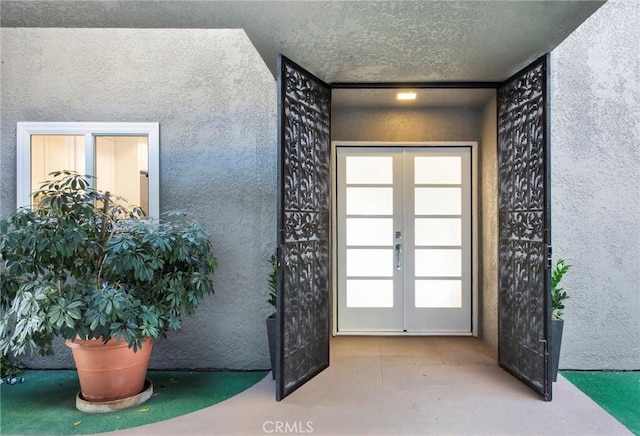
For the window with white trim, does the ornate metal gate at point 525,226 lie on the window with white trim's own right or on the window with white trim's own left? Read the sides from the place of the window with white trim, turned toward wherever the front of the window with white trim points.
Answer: on the window with white trim's own left

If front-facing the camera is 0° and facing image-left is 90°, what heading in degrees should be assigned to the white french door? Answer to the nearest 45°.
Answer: approximately 0°

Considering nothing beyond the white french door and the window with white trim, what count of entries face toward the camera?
2

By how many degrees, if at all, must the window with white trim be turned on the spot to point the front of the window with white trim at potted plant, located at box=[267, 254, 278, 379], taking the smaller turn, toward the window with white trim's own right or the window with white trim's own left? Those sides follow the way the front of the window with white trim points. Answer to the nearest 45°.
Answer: approximately 45° to the window with white trim's own left

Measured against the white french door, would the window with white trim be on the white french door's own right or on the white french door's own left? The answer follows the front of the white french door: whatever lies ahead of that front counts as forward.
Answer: on the white french door's own right

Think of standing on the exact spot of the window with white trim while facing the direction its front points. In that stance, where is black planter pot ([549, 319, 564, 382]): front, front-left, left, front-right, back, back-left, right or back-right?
front-left

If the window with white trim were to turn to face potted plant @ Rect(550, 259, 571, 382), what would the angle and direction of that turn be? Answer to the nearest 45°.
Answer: approximately 45° to its left
